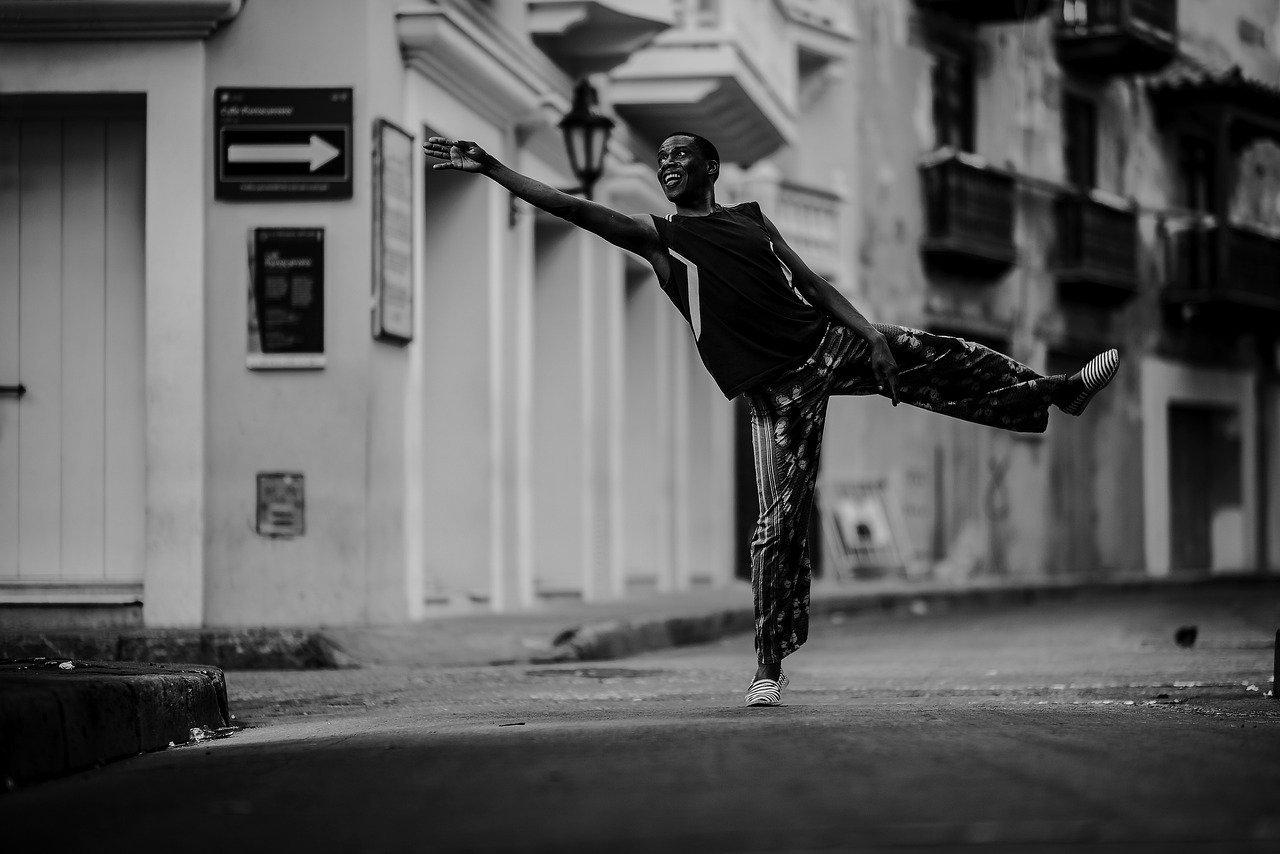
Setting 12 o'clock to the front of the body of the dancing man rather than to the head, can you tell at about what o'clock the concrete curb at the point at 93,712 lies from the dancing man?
The concrete curb is roughly at 2 o'clock from the dancing man.

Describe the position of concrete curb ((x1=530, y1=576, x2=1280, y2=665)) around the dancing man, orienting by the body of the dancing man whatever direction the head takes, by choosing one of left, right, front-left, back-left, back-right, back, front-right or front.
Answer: back

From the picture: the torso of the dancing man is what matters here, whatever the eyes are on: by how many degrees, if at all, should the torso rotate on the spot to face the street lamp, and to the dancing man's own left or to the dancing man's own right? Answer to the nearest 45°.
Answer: approximately 180°

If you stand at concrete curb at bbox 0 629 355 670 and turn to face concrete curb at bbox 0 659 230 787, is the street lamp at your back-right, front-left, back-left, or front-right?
back-left

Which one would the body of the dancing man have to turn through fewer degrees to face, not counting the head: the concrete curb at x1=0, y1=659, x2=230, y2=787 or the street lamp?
the concrete curb

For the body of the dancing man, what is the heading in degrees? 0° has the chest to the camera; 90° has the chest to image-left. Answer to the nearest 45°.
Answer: approximately 0°
